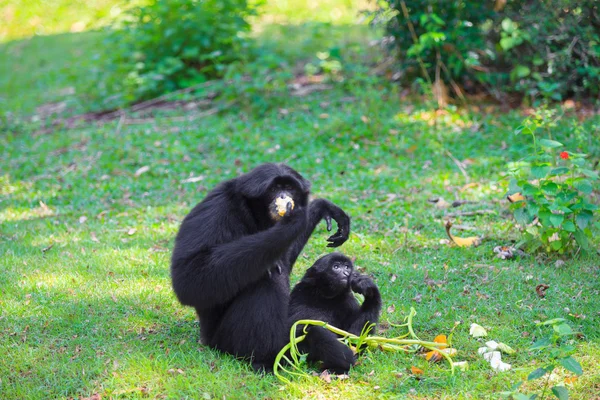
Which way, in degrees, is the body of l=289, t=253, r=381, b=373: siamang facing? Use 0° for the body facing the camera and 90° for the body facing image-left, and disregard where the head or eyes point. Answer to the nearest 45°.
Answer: approximately 315°

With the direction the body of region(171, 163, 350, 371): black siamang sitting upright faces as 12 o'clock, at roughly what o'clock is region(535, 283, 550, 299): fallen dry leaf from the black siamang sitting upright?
The fallen dry leaf is roughly at 10 o'clock from the black siamang sitting upright.

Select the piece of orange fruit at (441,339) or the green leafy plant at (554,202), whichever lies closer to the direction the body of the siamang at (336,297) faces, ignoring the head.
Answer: the piece of orange fruit

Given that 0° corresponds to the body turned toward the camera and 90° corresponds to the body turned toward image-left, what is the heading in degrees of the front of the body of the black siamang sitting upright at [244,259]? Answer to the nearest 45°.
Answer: approximately 315°

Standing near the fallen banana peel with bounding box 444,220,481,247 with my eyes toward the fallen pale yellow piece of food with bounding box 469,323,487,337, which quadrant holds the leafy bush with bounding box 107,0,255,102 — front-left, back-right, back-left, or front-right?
back-right

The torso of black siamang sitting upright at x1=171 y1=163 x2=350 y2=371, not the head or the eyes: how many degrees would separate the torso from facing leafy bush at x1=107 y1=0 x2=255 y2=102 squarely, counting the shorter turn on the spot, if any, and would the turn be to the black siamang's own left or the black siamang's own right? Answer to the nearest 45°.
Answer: approximately 135° to the black siamang's own left

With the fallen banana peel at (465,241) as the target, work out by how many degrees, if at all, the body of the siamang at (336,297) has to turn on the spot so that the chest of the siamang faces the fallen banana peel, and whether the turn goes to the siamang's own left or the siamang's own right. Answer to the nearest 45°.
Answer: approximately 90° to the siamang's own left
